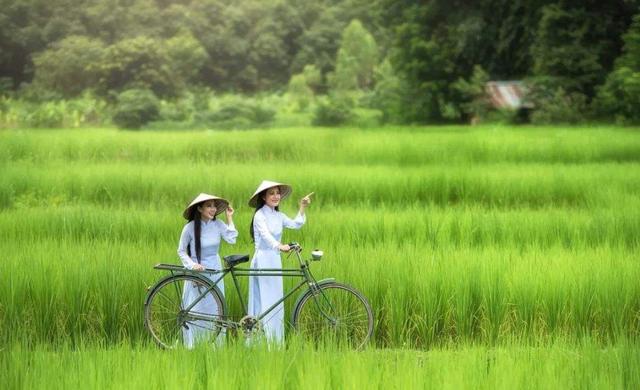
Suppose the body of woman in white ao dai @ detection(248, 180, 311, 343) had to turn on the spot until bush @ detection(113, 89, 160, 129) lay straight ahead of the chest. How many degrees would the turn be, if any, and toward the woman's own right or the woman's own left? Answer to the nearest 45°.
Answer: approximately 135° to the woman's own left

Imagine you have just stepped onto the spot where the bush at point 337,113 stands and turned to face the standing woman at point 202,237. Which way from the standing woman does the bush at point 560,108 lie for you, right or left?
left

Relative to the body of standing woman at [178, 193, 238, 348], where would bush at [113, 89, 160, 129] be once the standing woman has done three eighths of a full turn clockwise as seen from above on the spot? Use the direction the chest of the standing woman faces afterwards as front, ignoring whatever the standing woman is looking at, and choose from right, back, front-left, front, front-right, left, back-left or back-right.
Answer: right

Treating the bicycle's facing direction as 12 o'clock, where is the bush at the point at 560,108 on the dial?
The bush is roughly at 10 o'clock from the bicycle.

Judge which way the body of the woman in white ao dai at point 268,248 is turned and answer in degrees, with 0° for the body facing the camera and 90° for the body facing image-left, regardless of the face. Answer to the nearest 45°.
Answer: approximately 315°

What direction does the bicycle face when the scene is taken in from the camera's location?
facing to the right of the viewer

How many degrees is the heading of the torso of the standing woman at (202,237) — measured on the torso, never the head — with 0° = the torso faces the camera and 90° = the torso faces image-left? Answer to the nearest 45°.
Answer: approximately 315°

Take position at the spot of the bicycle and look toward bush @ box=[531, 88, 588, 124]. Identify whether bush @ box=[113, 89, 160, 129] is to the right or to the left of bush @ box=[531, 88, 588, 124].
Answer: left
